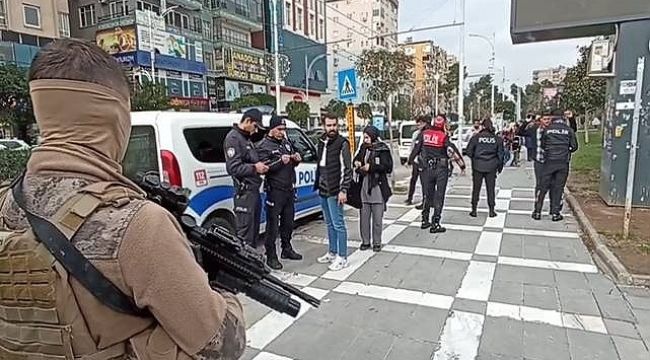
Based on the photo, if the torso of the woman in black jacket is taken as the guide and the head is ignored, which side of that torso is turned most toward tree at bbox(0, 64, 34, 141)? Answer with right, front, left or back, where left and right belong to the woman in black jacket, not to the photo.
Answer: right

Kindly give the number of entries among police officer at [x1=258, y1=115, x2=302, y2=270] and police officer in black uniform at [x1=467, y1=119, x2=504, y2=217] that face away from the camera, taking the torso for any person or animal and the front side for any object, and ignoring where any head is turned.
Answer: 1

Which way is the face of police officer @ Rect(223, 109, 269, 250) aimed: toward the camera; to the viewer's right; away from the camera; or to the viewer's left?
to the viewer's right

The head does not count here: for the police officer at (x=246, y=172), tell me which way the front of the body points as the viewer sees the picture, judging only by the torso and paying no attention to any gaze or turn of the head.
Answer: to the viewer's right

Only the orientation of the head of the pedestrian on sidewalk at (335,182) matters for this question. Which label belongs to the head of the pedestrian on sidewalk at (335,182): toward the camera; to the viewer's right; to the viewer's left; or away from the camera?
toward the camera

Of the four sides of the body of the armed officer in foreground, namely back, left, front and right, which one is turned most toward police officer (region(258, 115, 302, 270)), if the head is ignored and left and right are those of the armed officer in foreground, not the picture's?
front

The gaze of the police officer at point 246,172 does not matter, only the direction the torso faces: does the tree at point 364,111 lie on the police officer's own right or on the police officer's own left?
on the police officer's own left

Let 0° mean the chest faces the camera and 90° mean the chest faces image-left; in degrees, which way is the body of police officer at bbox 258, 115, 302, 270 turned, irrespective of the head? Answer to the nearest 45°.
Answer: approximately 315°

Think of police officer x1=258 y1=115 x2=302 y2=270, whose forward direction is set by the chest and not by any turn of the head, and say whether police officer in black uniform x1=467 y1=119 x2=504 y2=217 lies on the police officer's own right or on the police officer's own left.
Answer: on the police officer's own left

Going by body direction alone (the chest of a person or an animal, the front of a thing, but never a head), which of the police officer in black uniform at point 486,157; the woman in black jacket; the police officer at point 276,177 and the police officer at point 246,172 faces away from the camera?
the police officer in black uniform

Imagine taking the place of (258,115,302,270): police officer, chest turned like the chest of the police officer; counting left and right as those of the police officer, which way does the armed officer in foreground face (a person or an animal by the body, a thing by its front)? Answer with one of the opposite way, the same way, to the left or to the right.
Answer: to the left

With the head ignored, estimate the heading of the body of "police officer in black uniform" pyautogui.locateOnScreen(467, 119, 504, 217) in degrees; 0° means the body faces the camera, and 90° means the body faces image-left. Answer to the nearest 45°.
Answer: approximately 180°

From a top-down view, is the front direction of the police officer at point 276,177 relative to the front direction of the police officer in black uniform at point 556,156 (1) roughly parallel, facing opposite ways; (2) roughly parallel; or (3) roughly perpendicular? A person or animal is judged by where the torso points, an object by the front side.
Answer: roughly perpendicular

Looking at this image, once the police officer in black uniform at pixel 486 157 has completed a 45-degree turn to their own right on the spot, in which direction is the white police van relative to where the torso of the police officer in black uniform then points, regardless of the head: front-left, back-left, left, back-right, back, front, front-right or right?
back
